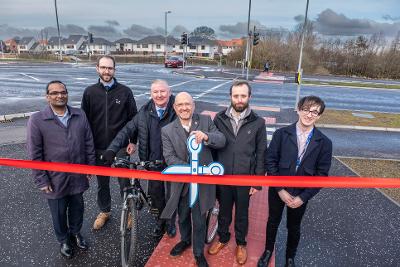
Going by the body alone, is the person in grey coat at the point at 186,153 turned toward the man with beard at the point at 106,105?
no

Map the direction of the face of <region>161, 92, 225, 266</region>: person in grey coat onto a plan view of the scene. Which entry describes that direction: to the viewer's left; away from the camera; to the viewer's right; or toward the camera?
toward the camera

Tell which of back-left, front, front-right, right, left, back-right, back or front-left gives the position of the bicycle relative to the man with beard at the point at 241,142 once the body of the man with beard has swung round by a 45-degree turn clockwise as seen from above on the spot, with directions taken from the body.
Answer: front-right

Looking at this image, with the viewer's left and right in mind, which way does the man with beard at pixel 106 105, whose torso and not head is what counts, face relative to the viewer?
facing the viewer

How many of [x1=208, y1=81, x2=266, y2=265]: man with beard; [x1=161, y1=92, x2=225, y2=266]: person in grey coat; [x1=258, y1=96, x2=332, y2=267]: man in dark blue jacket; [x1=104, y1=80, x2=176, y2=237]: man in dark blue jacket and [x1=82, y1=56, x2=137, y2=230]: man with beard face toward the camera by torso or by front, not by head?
5

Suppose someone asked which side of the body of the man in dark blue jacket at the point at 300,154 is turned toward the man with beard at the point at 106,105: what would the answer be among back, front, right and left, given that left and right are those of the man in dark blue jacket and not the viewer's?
right

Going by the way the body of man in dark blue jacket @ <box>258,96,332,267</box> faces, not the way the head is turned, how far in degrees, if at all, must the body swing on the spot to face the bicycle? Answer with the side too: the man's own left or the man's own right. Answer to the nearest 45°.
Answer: approximately 90° to the man's own right

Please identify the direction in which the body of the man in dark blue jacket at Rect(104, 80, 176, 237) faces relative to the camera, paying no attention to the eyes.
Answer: toward the camera

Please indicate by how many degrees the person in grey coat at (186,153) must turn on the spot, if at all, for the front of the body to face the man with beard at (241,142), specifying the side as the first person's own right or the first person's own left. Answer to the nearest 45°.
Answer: approximately 90° to the first person's own left

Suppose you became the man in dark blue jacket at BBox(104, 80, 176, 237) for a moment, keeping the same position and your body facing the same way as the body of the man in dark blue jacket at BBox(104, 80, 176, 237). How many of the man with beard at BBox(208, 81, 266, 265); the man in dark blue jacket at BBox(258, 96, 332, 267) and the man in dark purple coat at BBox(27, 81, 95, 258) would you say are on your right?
1

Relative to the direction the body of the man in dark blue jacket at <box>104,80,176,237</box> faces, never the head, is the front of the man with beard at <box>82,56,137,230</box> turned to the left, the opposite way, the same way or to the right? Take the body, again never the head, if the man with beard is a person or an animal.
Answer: the same way

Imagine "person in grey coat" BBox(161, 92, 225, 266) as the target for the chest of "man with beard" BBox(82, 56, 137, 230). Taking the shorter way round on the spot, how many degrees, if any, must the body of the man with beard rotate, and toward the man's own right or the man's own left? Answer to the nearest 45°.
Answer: approximately 45° to the man's own left

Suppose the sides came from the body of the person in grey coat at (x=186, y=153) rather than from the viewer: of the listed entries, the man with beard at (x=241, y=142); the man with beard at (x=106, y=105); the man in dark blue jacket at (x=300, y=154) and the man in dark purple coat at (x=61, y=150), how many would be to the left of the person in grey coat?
2

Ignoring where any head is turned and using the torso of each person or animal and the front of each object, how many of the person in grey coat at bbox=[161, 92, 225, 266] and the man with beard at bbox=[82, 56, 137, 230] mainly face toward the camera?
2

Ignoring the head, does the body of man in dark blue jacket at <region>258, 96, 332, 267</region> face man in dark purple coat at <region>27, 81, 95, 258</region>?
no
